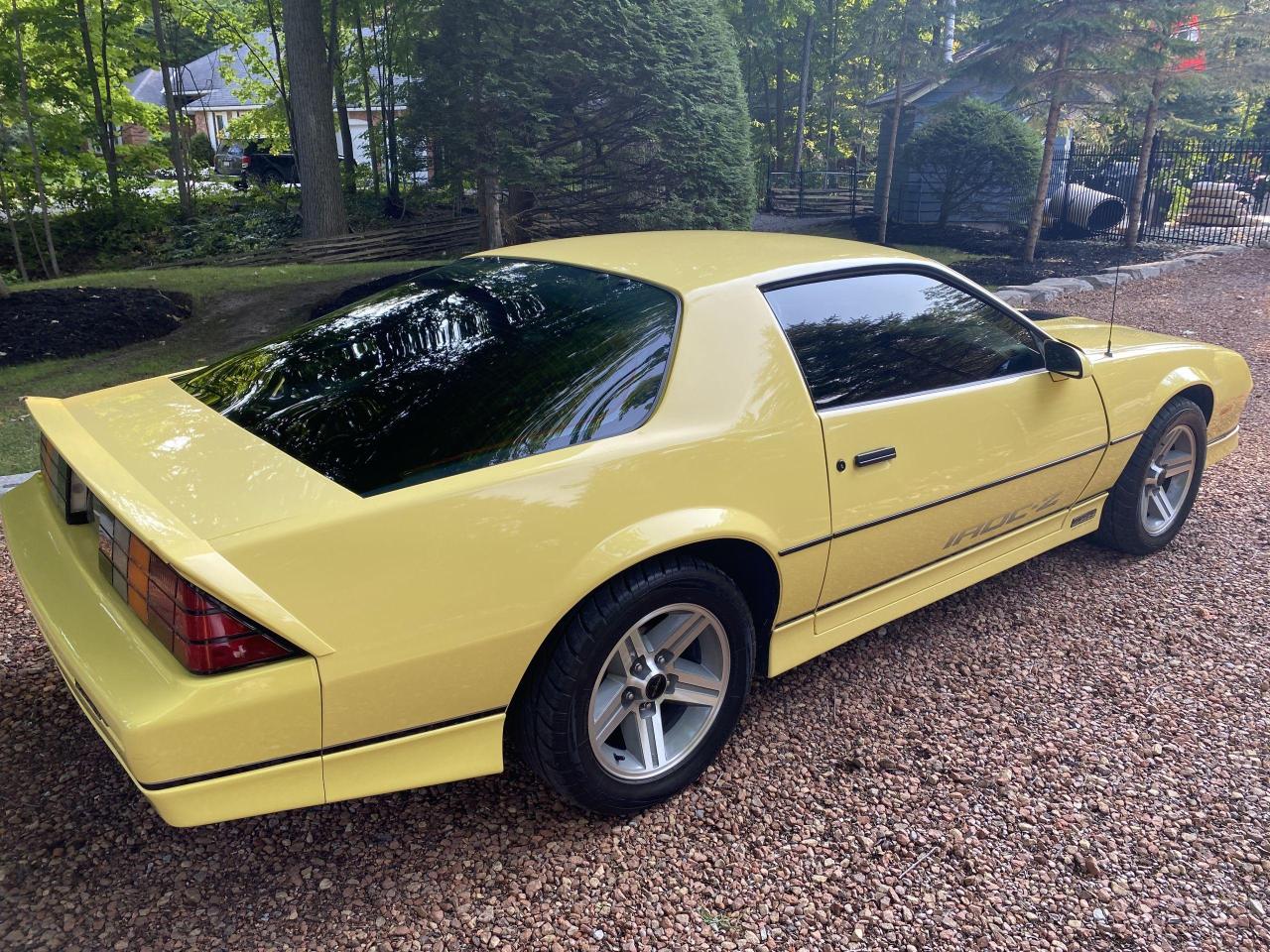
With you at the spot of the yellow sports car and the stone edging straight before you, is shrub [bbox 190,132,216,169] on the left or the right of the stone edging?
left

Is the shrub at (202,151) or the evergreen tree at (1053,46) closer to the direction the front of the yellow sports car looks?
the evergreen tree

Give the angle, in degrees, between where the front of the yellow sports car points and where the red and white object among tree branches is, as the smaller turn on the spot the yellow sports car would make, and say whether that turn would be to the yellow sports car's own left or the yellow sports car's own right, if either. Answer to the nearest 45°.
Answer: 0° — it already faces it

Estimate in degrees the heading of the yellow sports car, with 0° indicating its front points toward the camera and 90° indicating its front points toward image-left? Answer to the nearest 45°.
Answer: approximately 225°

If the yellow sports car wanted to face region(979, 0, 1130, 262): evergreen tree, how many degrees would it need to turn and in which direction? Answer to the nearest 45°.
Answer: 0° — it already faces it

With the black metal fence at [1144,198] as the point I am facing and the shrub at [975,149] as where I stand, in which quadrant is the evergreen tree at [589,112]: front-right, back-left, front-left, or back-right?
back-right

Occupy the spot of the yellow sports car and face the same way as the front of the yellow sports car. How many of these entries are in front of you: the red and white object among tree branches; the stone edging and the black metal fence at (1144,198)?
3

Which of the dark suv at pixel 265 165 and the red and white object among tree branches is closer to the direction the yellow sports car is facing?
the red and white object among tree branches

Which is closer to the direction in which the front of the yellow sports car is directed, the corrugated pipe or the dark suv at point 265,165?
the corrugated pipe

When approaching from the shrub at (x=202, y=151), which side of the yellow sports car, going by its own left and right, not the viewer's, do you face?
left
